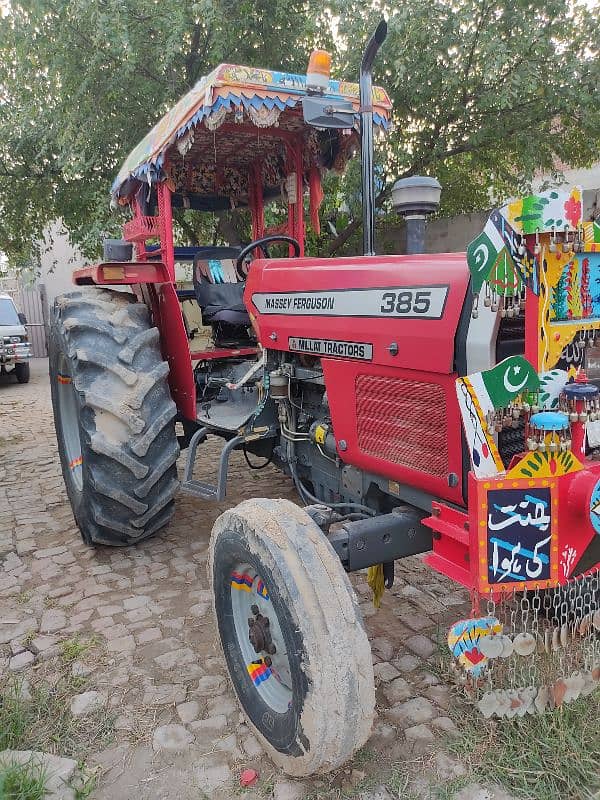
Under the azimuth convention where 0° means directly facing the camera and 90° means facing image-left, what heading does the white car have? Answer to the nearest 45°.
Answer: approximately 0°

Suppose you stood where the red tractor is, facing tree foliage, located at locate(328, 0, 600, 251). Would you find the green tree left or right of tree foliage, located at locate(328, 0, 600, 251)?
left

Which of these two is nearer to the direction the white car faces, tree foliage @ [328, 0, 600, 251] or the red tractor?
the red tractor

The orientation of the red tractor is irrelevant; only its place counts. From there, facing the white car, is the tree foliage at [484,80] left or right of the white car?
right

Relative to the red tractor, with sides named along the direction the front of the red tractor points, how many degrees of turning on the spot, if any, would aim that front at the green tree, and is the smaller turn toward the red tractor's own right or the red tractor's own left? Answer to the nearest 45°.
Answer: approximately 135° to the red tractor's own left
